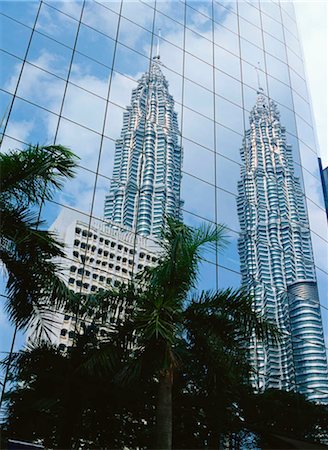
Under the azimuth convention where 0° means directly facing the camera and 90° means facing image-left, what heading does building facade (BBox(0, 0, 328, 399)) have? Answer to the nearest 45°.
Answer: approximately 315°
